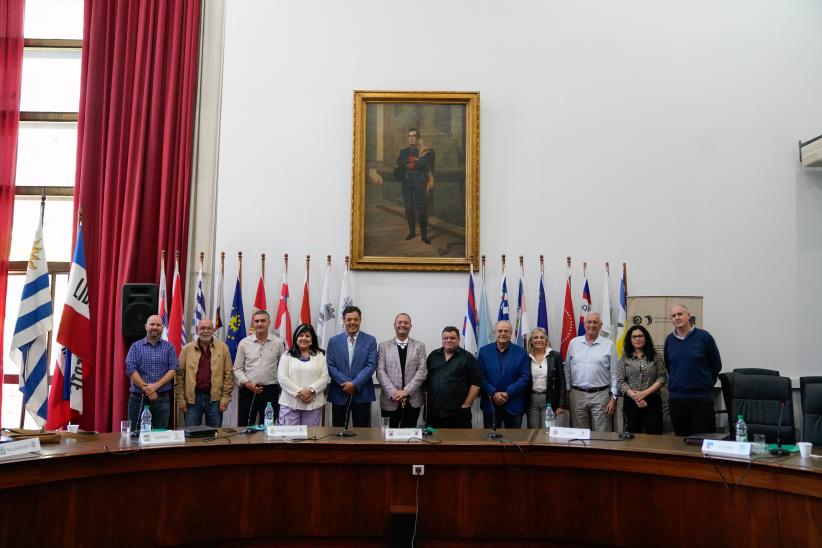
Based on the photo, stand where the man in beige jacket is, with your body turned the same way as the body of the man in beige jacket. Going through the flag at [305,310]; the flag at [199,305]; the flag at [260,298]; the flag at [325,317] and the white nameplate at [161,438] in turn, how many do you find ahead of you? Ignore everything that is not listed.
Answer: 1

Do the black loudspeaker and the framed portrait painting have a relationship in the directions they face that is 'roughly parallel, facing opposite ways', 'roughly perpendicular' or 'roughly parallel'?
roughly parallel

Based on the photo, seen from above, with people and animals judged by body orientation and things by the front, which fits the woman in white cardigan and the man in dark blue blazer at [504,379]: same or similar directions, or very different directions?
same or similar directions

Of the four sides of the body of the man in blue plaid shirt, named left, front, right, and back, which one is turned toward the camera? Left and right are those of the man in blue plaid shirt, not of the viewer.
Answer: front

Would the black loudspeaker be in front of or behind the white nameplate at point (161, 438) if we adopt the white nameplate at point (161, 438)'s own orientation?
behind

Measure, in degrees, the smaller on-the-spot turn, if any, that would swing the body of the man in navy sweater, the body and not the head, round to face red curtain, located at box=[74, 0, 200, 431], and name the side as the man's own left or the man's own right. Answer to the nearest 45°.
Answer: approximately 45° to the man's own right

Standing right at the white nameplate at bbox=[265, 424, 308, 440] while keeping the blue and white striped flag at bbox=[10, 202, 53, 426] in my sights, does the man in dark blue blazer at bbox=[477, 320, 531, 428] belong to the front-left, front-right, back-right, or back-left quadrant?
back-right

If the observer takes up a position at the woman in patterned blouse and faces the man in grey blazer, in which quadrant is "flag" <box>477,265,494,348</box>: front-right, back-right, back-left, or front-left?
front-right

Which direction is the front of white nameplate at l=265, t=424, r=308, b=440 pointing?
toward the camera

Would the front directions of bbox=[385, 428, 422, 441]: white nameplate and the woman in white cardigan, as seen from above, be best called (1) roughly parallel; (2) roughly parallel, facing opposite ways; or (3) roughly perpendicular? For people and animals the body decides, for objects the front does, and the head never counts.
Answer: roughly parallel

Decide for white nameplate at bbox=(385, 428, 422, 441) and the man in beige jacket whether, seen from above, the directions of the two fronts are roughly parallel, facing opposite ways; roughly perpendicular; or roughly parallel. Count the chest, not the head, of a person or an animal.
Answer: roughly parallel

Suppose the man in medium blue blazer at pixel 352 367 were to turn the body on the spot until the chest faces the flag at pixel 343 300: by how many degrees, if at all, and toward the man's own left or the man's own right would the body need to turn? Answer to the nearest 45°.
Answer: approximately 180°

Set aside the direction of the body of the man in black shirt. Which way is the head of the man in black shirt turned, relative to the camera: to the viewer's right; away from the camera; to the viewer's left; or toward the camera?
toward the camera

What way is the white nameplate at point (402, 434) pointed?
toward the camera

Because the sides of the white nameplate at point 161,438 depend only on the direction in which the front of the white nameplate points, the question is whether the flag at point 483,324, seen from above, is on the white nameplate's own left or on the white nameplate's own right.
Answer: on the white nameplate's own left

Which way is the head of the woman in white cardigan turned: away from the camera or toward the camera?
toward the camera

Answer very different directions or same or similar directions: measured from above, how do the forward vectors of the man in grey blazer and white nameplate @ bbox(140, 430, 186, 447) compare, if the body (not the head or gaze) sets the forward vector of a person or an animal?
same or similar directions

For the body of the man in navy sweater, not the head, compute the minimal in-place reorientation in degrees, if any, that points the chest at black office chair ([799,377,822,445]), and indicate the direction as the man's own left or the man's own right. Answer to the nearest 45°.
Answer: approximately 90° to the man's own left

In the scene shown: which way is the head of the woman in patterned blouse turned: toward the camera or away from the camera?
toward the camera
